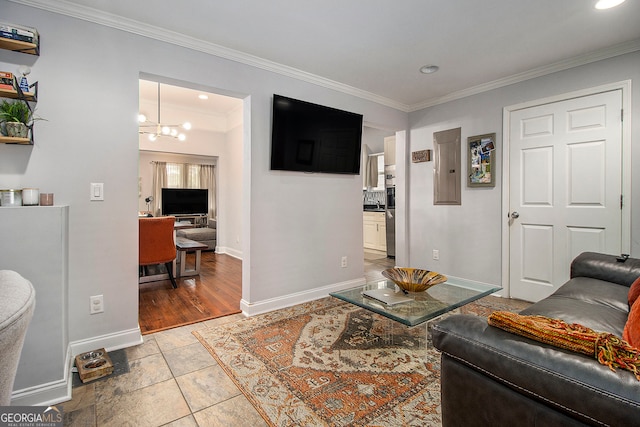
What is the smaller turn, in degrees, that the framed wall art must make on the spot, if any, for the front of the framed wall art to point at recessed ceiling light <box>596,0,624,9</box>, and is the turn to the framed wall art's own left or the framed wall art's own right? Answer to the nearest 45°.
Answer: approximately 90° to the framed wall art's own left

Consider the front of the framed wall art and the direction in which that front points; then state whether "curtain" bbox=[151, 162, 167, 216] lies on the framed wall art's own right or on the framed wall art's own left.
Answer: on the framed wall art's own right

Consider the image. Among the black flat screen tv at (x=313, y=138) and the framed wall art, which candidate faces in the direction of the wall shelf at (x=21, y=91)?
the framed wall art

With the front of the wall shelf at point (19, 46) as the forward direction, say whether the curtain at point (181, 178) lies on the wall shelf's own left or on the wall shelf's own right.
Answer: on the wall shelf's own left

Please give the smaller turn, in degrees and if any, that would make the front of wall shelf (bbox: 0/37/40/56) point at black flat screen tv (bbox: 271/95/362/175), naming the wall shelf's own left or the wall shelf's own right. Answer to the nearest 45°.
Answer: approximately 45° to the wall shelf's own left

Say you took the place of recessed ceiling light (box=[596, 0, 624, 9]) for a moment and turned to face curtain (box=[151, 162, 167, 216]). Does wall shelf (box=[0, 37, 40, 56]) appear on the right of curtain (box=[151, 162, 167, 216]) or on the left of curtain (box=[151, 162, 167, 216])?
left

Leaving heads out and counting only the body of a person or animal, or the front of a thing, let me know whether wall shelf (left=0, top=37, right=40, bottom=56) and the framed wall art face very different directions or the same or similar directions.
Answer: very different directions

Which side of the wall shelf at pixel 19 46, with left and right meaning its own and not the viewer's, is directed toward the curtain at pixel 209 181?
back

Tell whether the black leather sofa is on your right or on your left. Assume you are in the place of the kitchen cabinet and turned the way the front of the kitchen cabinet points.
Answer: on your left

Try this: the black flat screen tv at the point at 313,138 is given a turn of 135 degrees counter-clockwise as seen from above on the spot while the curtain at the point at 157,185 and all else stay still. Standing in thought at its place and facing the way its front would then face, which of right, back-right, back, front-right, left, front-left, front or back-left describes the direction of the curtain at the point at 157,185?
front-left

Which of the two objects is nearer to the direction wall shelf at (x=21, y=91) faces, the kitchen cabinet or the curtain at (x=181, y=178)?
the kitchen cabinet

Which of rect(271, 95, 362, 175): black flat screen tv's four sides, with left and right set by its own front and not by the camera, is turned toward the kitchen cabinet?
left

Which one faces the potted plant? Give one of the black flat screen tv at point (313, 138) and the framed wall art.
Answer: the framed wall art

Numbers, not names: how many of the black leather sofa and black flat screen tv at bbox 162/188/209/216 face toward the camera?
1

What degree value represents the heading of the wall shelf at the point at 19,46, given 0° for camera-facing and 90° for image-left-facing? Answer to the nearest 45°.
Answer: approximately 315°

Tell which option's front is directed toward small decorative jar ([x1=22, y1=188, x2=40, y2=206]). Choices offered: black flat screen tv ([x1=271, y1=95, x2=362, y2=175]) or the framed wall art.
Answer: the framed wall art
